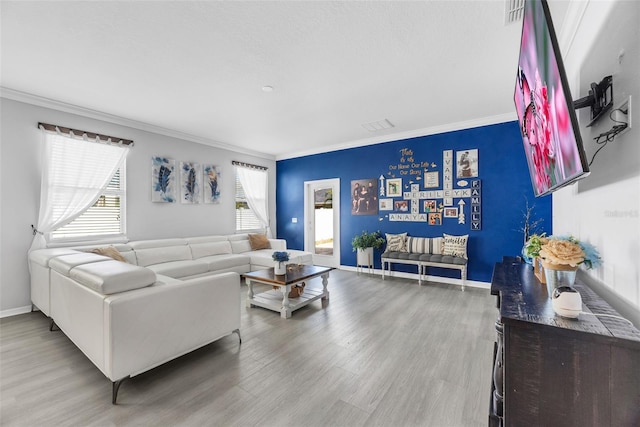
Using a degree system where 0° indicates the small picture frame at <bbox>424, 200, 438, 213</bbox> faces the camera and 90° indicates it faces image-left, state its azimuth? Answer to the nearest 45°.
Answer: approximately 0°

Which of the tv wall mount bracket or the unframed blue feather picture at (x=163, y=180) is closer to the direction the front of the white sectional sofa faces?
the tv wall mount bracket

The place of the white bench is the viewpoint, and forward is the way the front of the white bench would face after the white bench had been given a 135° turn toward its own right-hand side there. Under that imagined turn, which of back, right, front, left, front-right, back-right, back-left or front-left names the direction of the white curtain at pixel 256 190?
front-left

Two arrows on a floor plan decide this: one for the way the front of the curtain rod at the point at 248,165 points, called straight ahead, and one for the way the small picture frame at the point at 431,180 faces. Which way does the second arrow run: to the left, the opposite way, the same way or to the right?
to the right
